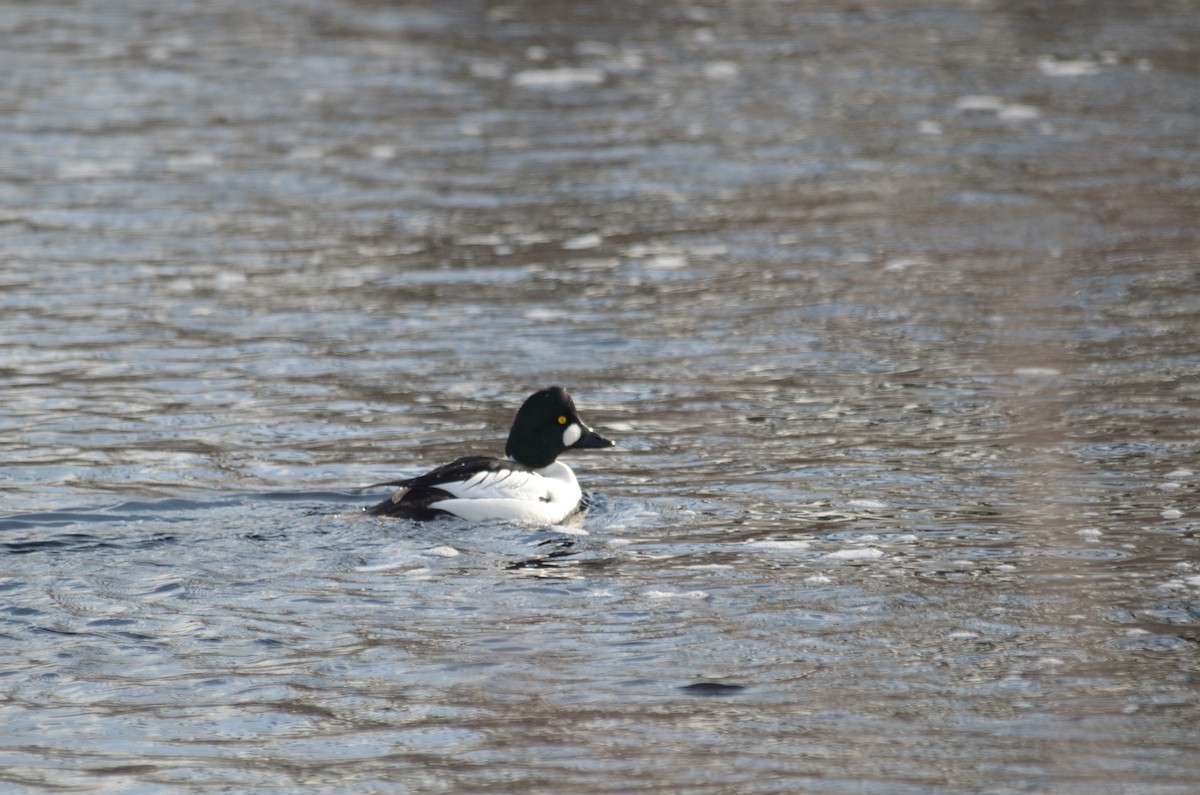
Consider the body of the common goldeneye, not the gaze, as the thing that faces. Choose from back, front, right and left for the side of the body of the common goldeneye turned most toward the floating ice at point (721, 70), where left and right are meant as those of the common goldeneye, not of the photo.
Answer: left

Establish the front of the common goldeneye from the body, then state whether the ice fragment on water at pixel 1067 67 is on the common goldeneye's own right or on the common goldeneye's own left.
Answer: on the common goldeneye's own left

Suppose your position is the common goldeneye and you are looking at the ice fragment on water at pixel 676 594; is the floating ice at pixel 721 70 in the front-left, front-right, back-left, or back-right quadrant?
back-left

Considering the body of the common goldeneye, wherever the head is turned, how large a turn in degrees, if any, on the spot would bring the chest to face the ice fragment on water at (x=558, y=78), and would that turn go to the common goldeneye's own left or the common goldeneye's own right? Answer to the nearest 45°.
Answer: approximately 90° to the common goldeneye's own left

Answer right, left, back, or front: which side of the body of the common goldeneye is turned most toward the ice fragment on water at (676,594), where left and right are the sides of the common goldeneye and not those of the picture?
right

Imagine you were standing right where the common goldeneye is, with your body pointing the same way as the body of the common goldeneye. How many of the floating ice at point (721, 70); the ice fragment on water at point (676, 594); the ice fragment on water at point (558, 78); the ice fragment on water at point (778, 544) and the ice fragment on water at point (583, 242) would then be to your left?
3

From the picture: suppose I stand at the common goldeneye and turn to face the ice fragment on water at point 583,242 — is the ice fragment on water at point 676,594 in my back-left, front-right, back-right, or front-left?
back-right

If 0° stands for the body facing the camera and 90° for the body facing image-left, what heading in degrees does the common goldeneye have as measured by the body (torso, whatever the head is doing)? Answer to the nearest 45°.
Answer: approximately 270°

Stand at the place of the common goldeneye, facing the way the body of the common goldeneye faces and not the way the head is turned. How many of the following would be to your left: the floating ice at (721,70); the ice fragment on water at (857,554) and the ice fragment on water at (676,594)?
1

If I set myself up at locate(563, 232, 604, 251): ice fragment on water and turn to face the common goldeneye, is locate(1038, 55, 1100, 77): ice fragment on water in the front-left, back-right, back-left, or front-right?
back-left

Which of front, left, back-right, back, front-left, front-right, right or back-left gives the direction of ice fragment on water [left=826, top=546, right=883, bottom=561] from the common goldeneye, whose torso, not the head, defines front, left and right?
front-right

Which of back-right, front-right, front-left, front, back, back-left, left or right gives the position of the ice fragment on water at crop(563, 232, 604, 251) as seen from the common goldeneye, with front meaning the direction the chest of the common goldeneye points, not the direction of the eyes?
left
